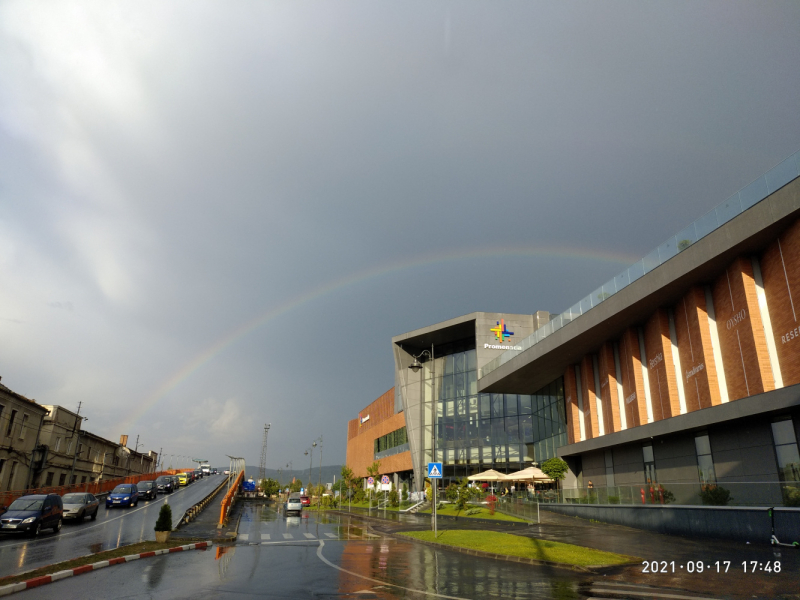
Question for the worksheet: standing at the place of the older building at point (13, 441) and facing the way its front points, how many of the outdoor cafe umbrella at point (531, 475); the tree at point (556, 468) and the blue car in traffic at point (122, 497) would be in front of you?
3

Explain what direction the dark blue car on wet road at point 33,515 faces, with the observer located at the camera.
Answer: facing the viewer and to the left of the viewer

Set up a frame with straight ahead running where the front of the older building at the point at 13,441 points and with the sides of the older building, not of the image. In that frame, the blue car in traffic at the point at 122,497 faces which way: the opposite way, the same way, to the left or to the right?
to the right

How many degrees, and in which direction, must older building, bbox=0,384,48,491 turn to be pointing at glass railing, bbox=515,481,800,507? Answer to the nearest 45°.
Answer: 0° — it already faces it

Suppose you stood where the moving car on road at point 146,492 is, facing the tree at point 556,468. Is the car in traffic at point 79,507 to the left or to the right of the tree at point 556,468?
right

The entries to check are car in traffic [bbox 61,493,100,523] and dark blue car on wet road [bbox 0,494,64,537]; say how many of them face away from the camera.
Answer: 0

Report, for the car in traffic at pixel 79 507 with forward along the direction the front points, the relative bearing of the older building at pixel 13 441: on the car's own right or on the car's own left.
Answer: on the car's own right

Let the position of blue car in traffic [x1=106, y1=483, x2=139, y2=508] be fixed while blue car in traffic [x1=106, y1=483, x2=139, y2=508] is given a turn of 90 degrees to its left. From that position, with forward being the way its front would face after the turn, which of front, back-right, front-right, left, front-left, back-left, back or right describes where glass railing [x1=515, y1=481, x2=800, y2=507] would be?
front

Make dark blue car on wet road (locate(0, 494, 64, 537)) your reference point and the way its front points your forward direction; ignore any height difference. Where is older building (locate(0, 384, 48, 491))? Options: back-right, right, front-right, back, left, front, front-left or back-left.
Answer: back-right

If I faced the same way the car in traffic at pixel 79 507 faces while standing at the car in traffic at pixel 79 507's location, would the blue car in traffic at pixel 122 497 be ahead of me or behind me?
behind

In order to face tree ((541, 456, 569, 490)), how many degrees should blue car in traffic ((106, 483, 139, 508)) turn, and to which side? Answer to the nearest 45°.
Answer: approximately 90° to its left

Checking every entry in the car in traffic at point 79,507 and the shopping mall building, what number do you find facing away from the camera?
0

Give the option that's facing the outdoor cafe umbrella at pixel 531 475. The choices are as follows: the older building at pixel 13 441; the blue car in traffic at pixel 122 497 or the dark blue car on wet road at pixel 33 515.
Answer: the older building

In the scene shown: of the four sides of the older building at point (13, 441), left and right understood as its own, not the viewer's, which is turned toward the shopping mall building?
front
